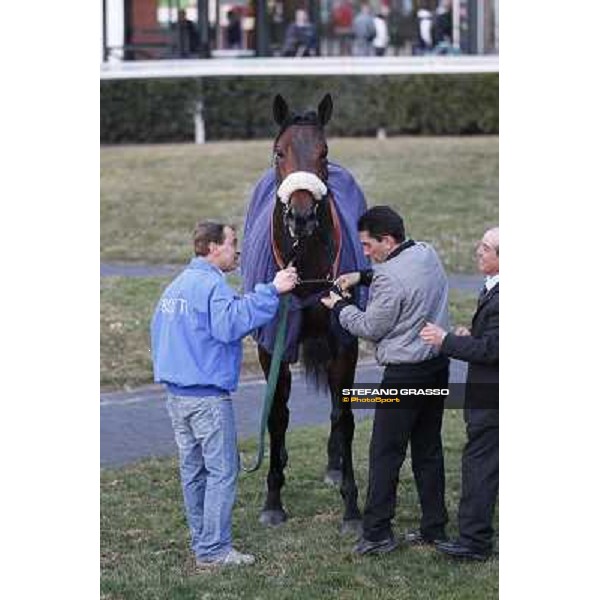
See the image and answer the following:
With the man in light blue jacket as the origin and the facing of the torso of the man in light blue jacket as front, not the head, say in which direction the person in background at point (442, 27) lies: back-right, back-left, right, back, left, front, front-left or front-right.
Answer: front-left

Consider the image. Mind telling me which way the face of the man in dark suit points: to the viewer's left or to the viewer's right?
to the viewer's left

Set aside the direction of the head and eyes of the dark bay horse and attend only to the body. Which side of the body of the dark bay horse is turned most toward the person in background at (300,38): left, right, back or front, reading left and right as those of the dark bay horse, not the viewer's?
back

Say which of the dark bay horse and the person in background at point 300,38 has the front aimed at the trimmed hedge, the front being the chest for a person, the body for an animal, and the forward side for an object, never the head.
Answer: the person in background

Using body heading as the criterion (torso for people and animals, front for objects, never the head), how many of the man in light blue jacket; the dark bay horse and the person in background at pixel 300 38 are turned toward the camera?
2

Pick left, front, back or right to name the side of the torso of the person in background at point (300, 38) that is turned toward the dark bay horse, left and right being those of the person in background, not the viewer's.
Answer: front

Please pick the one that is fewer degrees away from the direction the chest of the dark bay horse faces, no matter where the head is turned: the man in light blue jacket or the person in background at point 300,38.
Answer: the man in light blue jacket

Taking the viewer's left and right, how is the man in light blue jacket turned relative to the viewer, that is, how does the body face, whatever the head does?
facing away from the viewer and to the right of the viewer

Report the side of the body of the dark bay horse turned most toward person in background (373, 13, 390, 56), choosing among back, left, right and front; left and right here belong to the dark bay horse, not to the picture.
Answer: back

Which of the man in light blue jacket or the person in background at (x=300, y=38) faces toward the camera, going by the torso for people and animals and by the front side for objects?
the person in background

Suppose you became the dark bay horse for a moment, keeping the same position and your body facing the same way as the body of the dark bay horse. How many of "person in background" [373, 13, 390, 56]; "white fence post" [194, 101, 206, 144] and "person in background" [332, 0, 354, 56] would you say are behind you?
3

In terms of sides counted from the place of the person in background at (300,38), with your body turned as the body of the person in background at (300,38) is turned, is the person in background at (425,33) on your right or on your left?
on your left

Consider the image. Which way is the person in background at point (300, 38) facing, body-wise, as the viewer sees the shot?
toward the camera

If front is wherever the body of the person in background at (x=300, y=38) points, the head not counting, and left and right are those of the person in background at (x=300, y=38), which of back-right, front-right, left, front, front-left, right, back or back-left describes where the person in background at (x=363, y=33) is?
back-left

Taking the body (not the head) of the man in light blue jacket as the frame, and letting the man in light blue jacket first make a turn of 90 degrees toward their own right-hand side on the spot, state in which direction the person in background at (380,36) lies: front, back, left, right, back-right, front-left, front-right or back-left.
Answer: back-left

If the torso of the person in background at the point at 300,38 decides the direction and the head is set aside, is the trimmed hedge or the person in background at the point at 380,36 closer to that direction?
the trimmed hedge
